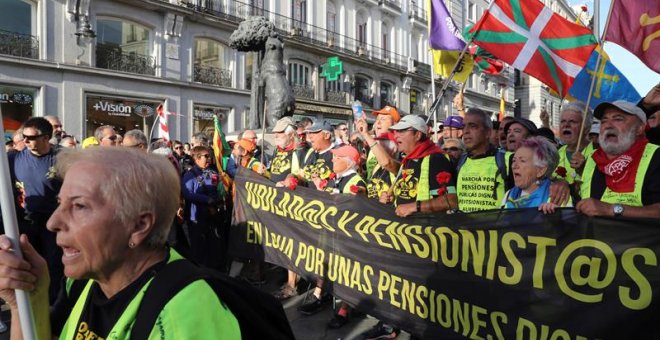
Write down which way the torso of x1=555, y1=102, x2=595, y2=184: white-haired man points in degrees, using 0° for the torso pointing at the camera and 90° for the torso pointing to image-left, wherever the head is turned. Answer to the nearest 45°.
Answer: approximately 45°

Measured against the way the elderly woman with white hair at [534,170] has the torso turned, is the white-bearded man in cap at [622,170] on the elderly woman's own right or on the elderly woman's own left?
on the elderly woman's own left

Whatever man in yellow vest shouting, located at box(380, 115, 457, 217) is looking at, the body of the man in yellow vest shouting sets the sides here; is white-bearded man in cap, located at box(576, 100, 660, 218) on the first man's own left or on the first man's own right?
on the first man's own left

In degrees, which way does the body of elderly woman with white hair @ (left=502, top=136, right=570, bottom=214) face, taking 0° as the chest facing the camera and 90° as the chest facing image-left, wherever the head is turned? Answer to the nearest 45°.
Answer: approximately 45°

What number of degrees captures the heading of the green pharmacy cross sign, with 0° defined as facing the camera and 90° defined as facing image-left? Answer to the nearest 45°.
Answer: approximately 0°
